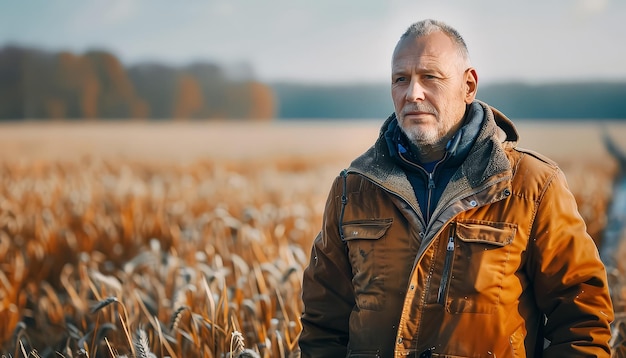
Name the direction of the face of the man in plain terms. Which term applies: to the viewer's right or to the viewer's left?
to the viewer's left

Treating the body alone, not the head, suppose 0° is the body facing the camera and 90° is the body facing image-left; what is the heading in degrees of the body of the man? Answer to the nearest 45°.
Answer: approximately 45°
